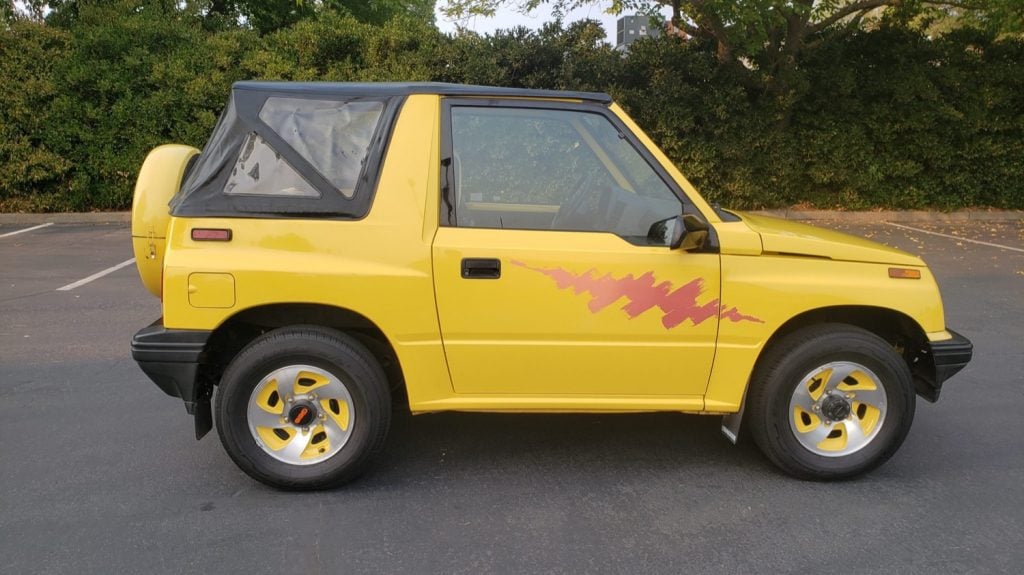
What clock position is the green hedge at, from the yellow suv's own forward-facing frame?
The green hedge is roughly at 9 o'clock from the yellow suv.

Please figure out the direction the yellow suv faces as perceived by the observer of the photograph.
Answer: facing to the right of the viewer

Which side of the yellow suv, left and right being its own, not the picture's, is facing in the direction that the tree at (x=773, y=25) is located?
left
